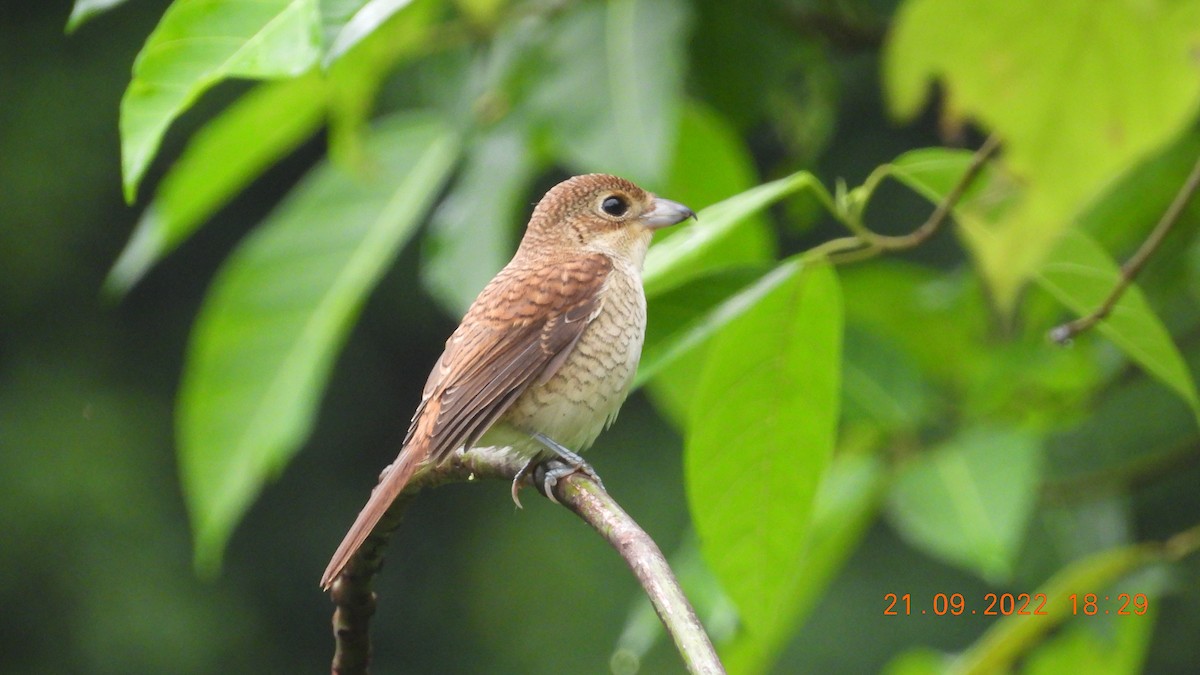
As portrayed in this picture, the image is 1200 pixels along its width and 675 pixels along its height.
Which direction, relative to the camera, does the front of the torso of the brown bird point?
to the viewer's right

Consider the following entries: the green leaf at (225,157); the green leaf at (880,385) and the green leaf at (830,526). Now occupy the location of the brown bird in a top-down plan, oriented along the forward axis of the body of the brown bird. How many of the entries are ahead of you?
2

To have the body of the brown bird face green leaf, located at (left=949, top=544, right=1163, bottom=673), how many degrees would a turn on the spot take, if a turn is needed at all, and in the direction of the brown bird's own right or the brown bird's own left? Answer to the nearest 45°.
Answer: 0° — it already faces it
